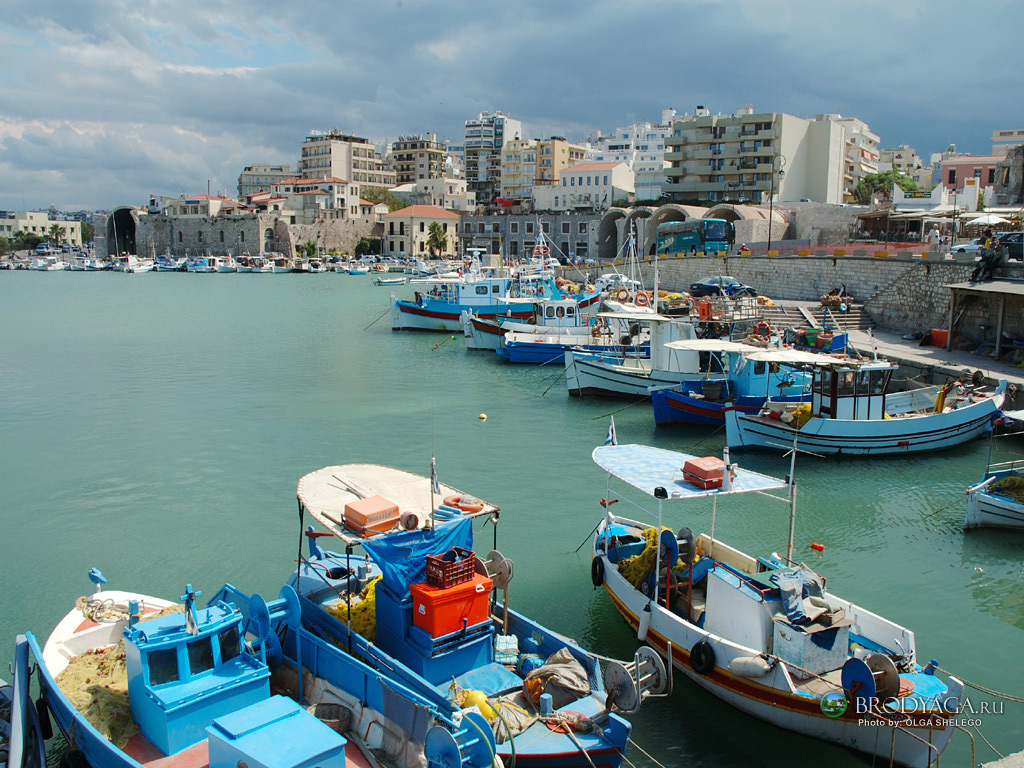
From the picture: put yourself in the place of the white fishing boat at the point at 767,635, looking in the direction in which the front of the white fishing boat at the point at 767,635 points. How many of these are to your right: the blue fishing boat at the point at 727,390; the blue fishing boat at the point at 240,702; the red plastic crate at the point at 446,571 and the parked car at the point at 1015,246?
2

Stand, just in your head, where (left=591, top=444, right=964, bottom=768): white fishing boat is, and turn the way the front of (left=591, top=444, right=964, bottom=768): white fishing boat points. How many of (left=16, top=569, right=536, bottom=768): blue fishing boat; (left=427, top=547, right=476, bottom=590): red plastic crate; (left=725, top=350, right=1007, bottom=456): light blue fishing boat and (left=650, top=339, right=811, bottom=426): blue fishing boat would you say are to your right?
2
